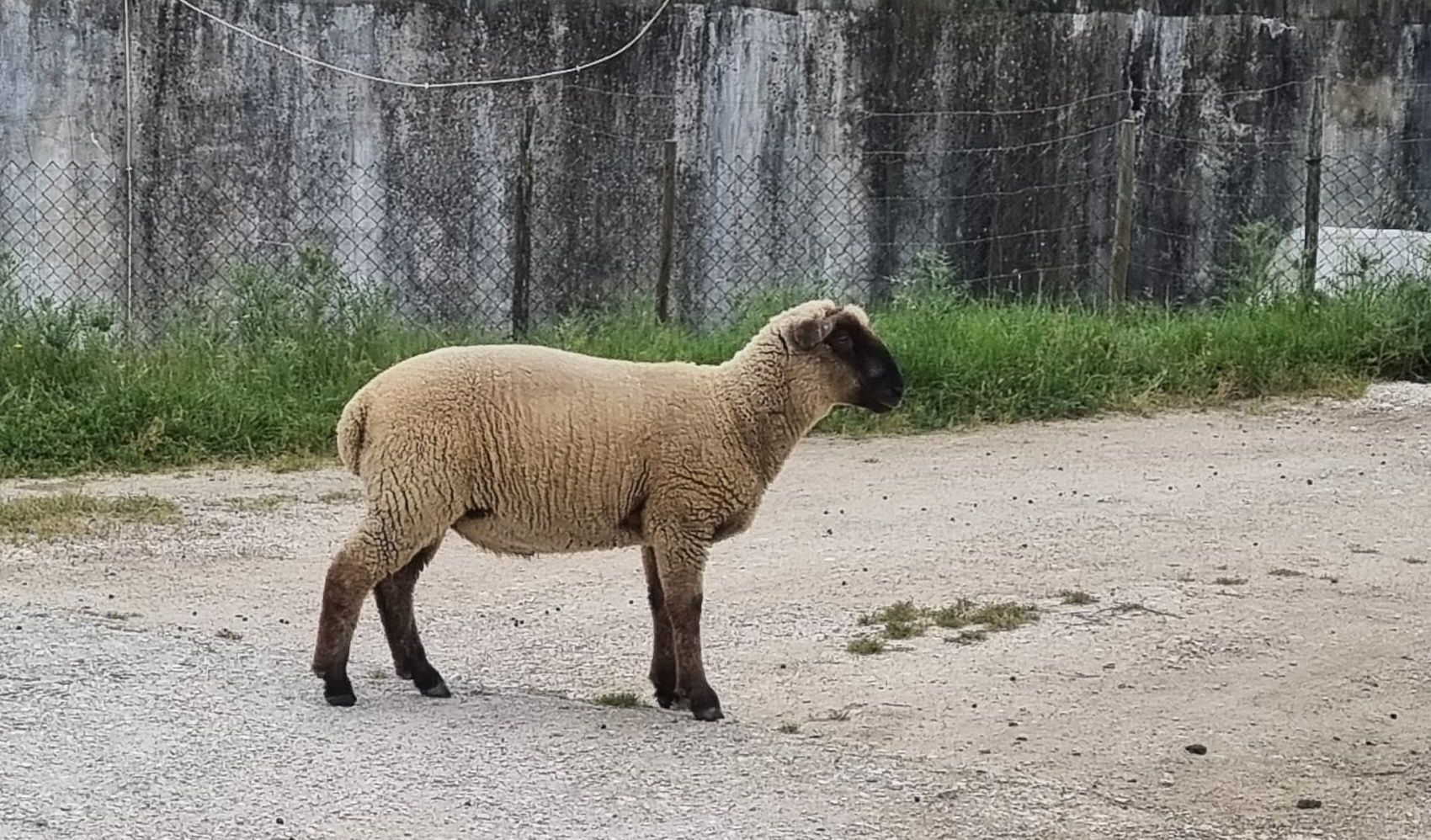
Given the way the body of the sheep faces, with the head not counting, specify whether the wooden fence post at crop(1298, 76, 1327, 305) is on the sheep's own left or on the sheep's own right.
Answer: on the sheep's own left

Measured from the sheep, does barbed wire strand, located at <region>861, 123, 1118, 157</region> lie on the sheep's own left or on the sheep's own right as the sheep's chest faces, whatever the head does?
on the sheep's own left

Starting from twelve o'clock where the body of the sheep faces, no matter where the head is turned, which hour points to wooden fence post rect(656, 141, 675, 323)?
The wooden fence post is roughly at 9 o'clock from the sheep.

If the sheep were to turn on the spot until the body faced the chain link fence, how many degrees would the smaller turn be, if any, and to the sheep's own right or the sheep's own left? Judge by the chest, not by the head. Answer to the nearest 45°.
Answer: approximately 90° to the sheep's own left

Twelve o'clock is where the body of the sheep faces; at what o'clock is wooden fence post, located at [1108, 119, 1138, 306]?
The wooden fence post is roughly at 10 o'clock from the sheep.

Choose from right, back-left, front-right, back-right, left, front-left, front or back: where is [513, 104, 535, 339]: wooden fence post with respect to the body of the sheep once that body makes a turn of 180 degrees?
right

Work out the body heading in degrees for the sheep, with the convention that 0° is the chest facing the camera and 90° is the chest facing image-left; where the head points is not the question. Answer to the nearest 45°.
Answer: approximately 270°

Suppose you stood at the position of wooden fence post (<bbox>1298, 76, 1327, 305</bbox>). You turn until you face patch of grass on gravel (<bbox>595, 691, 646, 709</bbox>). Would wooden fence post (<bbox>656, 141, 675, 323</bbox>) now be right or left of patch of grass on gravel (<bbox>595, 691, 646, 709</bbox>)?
right

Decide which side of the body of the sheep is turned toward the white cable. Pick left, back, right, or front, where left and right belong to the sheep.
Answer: left
